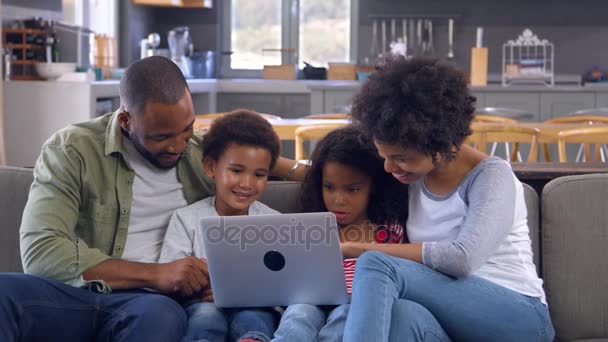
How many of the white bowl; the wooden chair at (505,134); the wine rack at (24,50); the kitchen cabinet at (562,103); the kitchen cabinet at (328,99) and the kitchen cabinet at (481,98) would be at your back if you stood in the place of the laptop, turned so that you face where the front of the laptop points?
0

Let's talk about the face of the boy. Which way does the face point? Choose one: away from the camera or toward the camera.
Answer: toward the camera

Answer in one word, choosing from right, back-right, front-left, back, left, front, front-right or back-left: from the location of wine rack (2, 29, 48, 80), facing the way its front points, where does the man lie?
front

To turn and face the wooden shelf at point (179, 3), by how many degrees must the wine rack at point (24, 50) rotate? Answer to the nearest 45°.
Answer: approximately 135° to its left

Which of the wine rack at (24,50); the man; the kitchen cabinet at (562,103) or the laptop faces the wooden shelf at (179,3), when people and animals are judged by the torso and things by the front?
the laptop

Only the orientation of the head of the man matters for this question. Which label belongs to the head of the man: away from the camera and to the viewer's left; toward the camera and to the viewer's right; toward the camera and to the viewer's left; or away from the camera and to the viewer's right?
toward the camera and to the viewer's right

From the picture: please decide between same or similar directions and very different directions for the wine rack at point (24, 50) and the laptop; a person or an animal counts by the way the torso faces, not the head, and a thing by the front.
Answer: very different directions

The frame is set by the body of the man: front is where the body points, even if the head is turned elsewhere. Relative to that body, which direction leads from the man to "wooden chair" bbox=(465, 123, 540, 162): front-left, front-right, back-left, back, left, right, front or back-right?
left

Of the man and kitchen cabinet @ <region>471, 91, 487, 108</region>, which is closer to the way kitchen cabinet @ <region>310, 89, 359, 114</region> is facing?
the man

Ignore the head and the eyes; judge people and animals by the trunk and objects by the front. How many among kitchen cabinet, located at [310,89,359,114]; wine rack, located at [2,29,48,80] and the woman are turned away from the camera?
0

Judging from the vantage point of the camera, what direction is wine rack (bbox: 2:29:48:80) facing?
facing the viewer

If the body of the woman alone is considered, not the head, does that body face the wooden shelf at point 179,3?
no

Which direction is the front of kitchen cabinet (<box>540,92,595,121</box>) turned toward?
toward the camera

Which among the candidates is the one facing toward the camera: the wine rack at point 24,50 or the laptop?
the wine rack

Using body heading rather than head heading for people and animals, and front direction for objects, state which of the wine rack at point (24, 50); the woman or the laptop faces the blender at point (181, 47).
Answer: the laptop

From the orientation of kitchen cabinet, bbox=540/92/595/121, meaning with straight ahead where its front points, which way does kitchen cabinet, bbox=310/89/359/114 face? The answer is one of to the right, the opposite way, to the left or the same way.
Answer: the same way

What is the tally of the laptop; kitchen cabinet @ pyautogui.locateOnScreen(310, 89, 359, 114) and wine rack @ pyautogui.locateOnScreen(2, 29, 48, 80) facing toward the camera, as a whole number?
2

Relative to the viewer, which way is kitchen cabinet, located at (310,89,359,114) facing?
toward the camera

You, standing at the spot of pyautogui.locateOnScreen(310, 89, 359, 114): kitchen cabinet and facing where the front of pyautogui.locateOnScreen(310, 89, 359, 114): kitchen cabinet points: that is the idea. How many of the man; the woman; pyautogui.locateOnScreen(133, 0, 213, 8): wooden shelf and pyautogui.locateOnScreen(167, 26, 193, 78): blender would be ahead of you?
2

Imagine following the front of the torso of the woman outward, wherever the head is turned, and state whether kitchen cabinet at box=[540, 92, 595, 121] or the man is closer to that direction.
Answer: the man

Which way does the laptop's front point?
away from the camera

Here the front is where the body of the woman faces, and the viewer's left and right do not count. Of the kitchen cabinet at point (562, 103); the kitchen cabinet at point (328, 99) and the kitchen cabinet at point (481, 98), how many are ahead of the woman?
0
